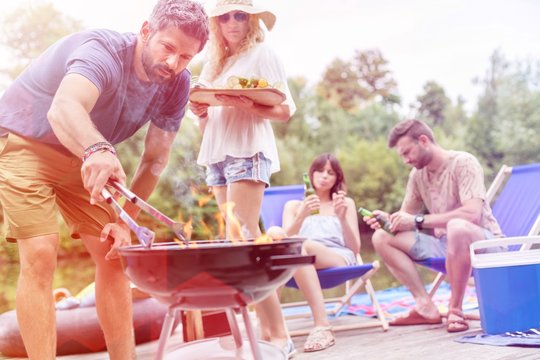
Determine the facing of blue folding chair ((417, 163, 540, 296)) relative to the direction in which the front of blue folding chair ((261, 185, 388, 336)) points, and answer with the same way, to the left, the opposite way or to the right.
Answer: to the right

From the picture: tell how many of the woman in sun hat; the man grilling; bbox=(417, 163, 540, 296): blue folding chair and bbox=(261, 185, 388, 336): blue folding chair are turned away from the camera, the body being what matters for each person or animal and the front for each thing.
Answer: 0

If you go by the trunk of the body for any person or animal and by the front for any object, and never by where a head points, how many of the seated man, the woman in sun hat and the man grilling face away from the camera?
0

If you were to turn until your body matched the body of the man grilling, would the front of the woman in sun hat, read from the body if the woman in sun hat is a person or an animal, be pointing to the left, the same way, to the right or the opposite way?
to the right

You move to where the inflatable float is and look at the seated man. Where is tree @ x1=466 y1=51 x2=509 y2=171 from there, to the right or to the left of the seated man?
left

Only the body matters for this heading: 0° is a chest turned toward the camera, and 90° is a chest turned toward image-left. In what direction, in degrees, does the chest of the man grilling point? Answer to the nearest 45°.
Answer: approximately 315°

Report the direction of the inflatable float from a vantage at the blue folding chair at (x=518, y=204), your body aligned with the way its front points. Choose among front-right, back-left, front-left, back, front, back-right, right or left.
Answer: front

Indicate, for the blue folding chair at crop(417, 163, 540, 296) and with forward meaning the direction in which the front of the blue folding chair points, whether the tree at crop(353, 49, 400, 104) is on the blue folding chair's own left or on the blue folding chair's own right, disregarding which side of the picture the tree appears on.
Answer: on the blue folding chair's own right

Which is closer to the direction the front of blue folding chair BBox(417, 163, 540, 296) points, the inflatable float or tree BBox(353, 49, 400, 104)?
the inflatable float

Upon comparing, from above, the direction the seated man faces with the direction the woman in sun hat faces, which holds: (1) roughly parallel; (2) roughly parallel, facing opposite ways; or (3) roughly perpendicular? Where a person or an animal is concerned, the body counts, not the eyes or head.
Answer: roughly parallel

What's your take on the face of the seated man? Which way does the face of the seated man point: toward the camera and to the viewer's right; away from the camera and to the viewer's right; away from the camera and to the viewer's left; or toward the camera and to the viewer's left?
toward the camera and to the viewer's left

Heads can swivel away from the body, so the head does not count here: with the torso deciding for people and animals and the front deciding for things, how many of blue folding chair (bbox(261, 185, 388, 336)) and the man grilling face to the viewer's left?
0

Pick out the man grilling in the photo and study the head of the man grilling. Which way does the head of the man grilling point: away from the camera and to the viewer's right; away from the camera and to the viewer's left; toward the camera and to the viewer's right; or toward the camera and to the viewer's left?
toward the camera and to the viewer's right

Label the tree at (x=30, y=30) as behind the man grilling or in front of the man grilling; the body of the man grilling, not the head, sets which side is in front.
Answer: behind
